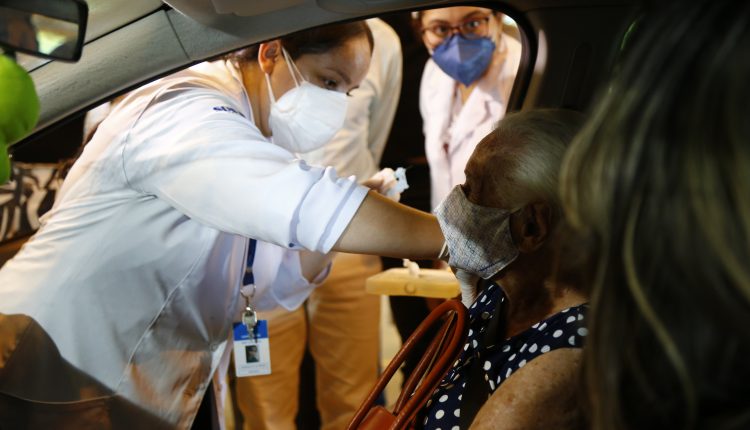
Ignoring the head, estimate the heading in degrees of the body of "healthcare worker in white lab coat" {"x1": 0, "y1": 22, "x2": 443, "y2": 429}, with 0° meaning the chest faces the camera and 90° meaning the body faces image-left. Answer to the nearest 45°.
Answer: approximately 270°

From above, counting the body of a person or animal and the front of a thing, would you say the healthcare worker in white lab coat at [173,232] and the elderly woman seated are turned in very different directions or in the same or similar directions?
very different directions

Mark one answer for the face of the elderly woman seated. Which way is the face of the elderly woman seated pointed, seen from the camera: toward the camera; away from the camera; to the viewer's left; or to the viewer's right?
to the viewer's left

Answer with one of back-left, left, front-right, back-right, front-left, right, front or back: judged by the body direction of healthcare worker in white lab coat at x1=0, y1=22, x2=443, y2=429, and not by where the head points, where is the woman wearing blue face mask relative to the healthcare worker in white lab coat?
front-left

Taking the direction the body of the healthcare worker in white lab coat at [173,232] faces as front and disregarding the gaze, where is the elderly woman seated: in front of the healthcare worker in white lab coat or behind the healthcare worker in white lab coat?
in front
